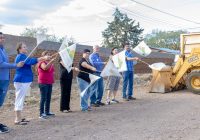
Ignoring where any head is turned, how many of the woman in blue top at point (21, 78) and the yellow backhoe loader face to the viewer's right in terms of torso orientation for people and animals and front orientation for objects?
1

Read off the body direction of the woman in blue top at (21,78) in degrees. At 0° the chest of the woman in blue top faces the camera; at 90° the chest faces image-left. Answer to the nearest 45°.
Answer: approximately 270°

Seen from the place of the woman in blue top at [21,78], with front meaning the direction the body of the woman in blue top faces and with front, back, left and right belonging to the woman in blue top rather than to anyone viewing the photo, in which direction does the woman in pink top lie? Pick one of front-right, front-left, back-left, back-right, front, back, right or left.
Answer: front-left

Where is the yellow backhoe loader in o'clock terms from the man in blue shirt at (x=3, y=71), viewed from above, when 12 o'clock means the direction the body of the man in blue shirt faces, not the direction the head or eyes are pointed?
The yellow backhoe loader is roughly at 11 o'clock from the man in blue shirt.

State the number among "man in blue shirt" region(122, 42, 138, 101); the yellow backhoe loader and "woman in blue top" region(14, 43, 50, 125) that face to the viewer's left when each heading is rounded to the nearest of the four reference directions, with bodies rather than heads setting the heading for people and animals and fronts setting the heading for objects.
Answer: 1

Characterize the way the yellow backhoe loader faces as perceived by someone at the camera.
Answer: facing to the left of the viewer

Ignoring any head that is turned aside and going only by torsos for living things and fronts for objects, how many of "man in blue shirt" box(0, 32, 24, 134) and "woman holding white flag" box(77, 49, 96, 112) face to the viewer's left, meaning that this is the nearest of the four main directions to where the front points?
0

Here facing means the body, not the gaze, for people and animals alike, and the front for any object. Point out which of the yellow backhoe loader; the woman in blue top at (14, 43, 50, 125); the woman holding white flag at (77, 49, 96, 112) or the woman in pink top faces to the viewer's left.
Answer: the yellow backhoe loader

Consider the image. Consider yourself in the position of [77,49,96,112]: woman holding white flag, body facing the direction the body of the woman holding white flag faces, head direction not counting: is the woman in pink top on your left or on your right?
on your right

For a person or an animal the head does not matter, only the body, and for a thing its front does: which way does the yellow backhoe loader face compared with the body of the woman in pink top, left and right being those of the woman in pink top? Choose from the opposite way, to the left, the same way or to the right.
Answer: the opposite way
